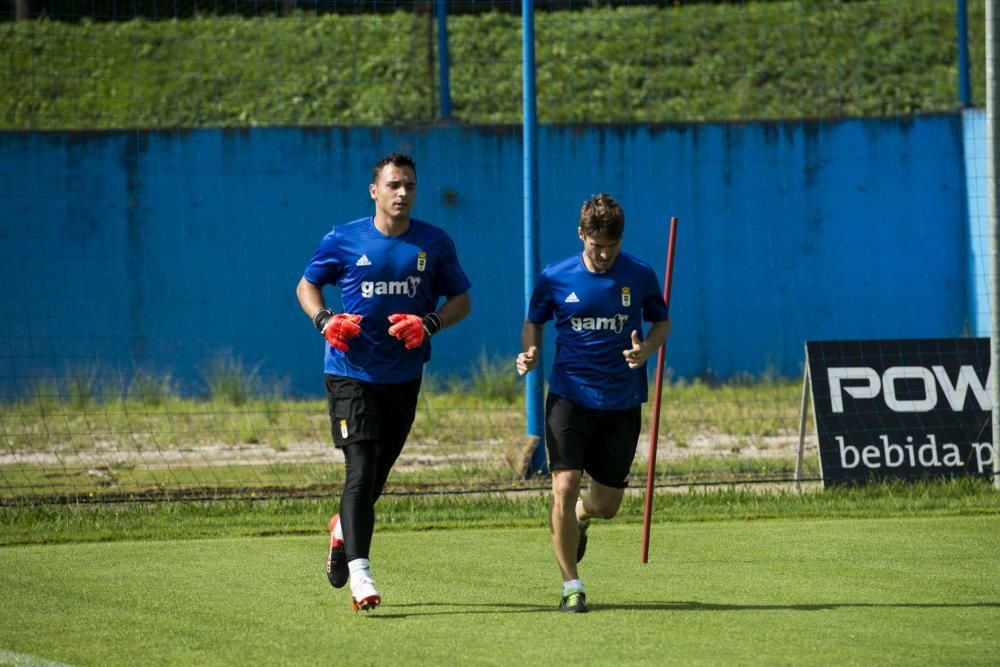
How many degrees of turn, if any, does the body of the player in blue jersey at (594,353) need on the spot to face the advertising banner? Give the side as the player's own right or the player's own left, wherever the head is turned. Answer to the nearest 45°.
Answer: approximately 135° to the player's own left

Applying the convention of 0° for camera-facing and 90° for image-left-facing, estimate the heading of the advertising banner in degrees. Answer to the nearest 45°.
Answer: approximately 0°

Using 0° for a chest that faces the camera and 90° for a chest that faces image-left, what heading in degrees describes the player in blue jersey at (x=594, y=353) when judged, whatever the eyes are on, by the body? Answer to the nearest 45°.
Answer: approximately 0°

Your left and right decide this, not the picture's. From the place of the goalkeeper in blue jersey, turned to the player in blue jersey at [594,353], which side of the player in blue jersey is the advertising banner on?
left

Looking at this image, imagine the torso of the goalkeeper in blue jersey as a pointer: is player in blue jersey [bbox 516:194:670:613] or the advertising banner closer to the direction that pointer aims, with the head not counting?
the player in blue jersey

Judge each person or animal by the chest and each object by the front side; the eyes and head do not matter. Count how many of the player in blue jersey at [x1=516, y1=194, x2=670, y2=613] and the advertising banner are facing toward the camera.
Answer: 2

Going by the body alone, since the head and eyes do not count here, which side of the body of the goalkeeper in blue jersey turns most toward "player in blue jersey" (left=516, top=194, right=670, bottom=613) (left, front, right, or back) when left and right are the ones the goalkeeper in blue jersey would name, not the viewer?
left

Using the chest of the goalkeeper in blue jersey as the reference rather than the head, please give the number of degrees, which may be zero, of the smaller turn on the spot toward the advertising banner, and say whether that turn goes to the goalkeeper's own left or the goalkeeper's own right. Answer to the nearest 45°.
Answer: approximately 135° to the goalkeeper's own left
